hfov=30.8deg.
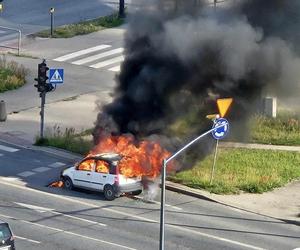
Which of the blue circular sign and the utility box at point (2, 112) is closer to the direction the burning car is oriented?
the utility box

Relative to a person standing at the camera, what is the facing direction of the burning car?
facing away from the viewer and to the left of the viewer

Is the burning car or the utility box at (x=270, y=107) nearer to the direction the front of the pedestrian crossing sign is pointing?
the burning car

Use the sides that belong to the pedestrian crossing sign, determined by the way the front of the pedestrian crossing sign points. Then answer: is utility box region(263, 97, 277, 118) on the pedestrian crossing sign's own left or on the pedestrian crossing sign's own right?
on the pedestrian crossing sign's own left

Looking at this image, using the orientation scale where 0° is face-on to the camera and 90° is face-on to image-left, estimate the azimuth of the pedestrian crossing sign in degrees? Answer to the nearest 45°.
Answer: approximately 0°

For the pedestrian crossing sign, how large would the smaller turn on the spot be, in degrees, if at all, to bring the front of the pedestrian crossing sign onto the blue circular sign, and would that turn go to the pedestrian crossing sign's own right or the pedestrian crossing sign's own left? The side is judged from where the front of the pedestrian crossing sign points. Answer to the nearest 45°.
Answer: approximately 45° to the pedestrian crossing sign's own left

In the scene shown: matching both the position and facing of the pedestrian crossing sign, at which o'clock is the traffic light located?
The traffic light is roughly at 3 o'clock from the pedestrian crossing sign.

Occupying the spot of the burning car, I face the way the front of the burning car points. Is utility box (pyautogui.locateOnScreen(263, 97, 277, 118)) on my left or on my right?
on my right

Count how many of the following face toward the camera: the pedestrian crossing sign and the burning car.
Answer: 1
